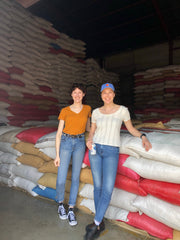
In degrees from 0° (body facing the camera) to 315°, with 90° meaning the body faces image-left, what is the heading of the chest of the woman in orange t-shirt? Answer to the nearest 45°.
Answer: approximately 0°

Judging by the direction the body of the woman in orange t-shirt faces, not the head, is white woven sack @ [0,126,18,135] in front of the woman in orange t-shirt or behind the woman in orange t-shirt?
behind

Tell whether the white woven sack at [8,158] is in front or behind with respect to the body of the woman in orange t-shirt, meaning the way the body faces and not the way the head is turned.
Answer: behind

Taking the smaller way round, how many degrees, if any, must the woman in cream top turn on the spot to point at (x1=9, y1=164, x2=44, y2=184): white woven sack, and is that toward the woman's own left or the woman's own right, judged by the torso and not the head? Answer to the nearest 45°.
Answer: approximately 135° to the woman's own right

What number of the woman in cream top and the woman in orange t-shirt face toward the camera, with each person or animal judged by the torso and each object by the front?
2

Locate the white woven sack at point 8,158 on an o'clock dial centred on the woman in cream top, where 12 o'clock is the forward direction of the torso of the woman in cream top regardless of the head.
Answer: The white woven sack is roughly at 4 o'clock from the woman in cream top.

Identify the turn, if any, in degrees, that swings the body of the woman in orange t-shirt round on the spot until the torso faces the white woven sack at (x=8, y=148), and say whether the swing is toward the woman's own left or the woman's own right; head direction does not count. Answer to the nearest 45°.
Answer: approximately 135° to the woman's own right

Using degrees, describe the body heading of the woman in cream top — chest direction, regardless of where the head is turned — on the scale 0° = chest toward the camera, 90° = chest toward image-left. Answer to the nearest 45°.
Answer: approximately 0°

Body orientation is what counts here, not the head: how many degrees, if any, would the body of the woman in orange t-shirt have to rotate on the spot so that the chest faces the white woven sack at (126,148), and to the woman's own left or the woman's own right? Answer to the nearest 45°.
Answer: approximately 90° to the woman's own left

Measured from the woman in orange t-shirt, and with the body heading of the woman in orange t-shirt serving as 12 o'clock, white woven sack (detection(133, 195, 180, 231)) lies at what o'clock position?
The white woven sack is roughly at 10 o'clock from the woman in orange t-shirt.
